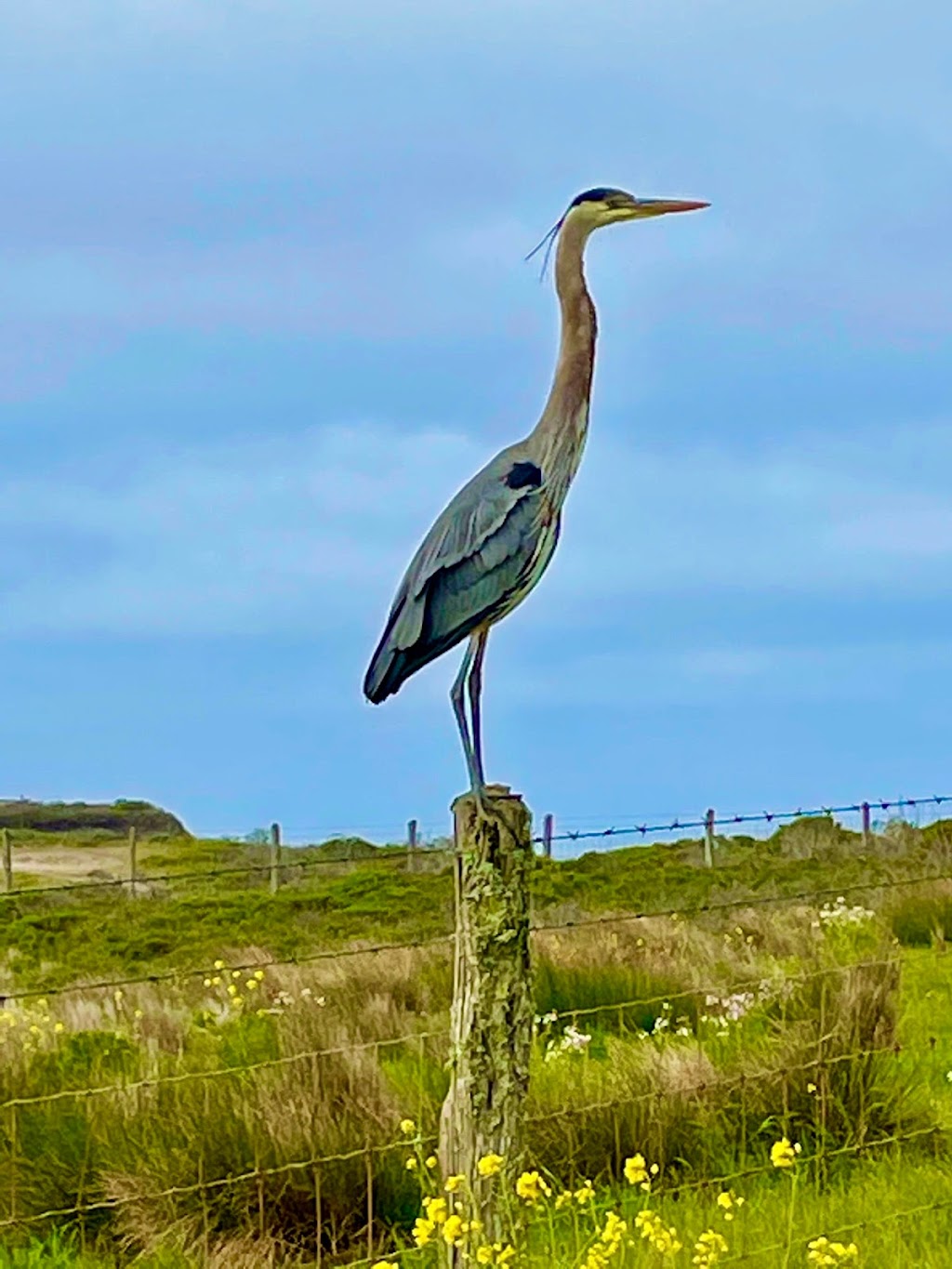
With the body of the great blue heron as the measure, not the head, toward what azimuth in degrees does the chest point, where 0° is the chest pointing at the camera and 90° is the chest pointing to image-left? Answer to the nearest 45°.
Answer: approximately 270°

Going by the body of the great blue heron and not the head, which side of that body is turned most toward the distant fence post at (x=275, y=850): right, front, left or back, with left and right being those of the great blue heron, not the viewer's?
left

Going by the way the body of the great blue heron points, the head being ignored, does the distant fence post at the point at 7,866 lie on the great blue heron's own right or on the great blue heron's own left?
on the great blue heron's own left
